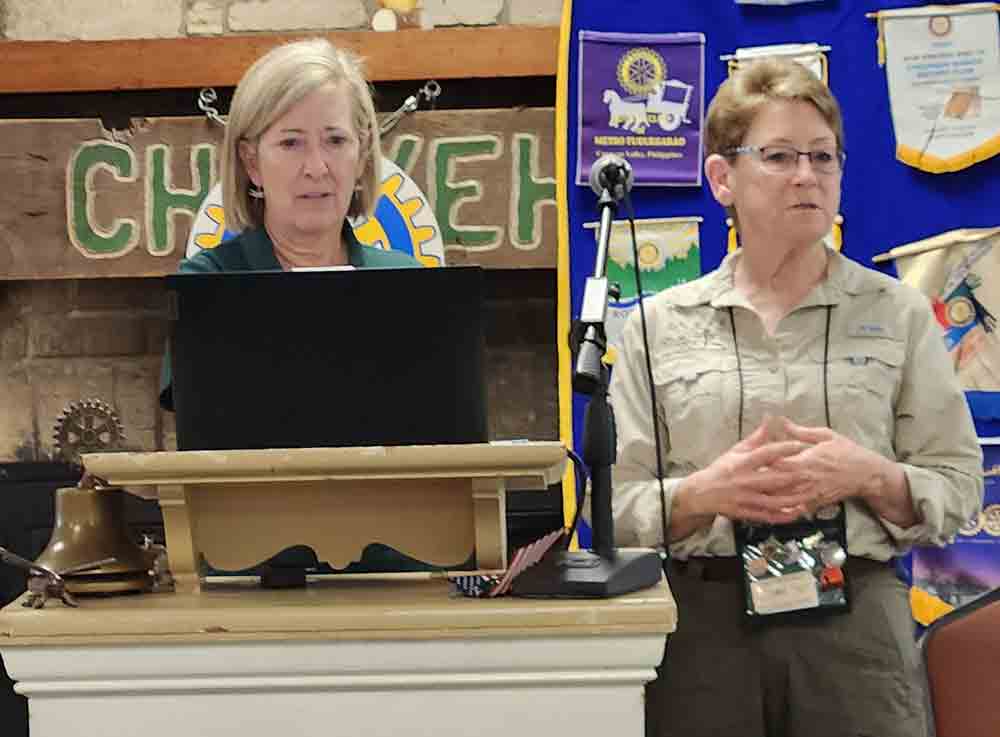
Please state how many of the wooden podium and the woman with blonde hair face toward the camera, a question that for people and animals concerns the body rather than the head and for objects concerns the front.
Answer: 2

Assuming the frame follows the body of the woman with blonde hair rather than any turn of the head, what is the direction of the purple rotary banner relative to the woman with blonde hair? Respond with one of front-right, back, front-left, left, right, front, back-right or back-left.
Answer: back-left

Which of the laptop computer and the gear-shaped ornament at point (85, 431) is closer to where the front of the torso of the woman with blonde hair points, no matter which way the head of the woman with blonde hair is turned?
the laptop computer

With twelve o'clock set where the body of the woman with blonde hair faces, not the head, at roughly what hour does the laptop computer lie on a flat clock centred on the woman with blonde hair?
The laptop computer is roughly at 12 o'clock from the woman with blonde hair.

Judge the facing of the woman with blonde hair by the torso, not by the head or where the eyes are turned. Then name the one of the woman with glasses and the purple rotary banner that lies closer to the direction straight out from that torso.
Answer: the woman with glasses

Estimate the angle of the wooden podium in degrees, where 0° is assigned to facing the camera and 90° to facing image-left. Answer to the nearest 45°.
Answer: approximately 0°
